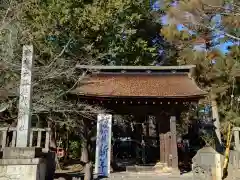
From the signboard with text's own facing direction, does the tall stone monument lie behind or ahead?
ahead

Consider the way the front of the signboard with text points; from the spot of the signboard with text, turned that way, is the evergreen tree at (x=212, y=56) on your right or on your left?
on your left

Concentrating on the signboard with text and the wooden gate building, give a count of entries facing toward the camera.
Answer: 2

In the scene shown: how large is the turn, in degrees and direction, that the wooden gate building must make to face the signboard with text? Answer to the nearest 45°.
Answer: approximately 45° to its right

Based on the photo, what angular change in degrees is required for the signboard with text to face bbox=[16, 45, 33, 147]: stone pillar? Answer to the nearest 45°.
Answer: approximately 45° to its right

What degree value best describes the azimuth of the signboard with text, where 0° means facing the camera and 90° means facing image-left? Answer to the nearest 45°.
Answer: approximately 0°

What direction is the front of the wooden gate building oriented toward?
toward the camera

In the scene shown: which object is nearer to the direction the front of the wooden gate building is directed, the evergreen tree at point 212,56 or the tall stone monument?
the tall stone monument

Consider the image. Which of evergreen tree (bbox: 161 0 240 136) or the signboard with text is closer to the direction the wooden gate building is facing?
the signboard with text

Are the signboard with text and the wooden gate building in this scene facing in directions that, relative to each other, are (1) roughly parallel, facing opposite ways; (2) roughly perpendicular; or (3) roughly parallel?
roughly parallel
